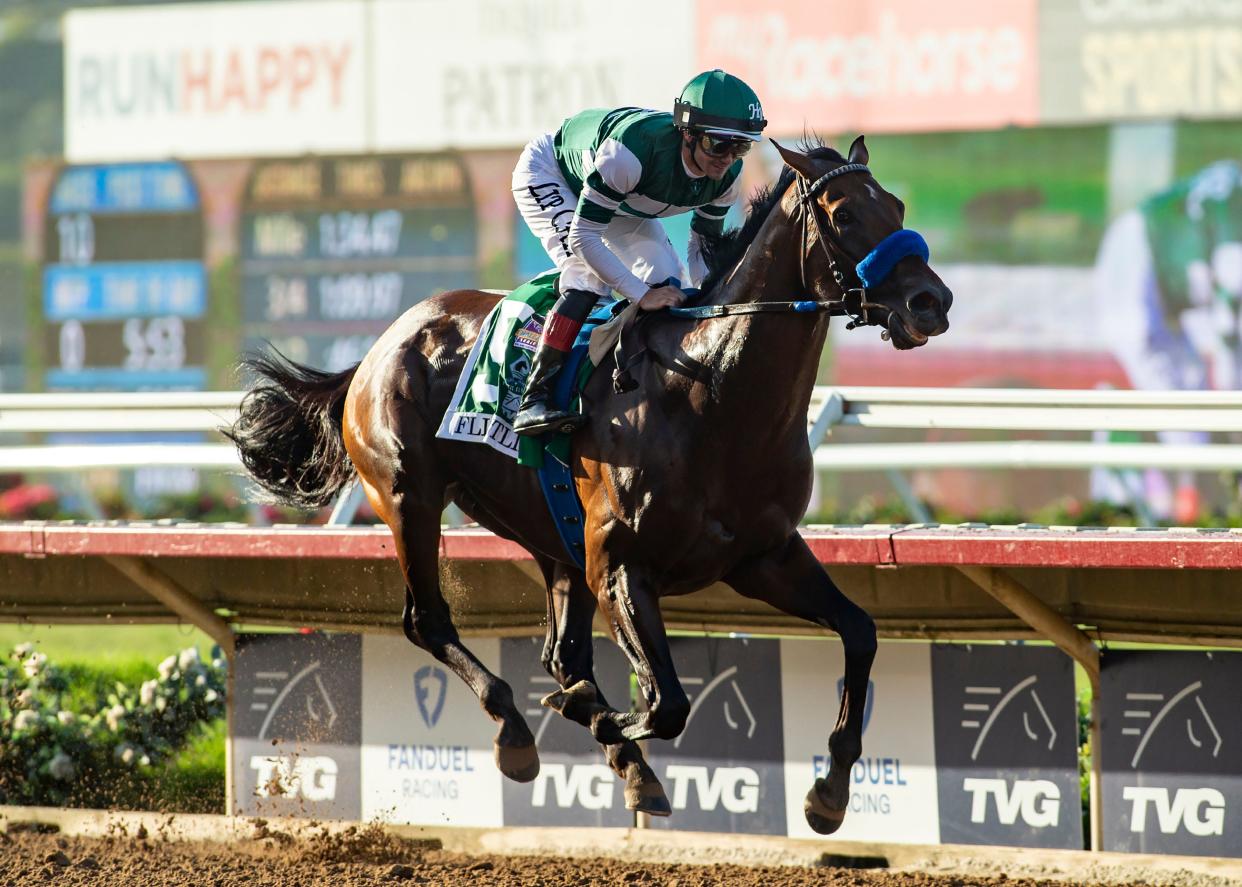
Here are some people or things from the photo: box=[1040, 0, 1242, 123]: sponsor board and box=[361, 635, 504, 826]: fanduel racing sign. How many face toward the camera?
2

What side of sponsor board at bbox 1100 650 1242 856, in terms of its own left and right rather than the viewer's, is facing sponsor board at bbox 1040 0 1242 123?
back

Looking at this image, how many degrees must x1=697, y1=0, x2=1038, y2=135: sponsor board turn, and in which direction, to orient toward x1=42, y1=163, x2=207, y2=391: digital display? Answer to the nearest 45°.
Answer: approximately 45° to its right

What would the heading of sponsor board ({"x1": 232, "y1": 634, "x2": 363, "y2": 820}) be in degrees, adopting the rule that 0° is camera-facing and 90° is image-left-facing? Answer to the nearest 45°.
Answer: approximately 0°
